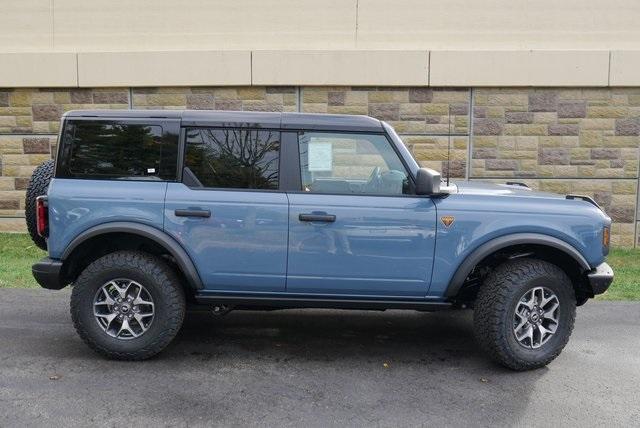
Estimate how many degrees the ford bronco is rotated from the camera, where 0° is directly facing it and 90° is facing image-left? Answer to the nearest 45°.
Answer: approximately 270°
